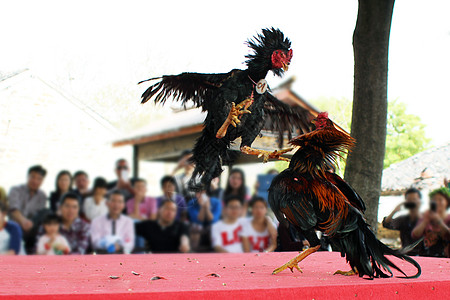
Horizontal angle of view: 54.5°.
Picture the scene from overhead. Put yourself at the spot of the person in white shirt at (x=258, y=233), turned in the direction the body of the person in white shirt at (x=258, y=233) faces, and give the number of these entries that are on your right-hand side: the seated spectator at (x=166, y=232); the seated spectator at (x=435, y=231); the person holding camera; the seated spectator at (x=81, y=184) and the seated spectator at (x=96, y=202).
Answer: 3

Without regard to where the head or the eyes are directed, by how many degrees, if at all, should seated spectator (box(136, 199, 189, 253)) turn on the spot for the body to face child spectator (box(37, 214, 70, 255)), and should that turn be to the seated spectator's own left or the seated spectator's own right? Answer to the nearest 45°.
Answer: approximately 90° to the seated spectator's own right

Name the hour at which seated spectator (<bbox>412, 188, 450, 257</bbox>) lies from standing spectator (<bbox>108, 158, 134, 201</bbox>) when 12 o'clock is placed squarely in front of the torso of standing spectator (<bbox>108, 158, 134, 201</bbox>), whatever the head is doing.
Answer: seated spectator (<bbox>412, 188, 450, 257</bbox>) is roughly at 10 o'clock from standing spectator (<bbox>108, 158, 134, 201</bbox>).

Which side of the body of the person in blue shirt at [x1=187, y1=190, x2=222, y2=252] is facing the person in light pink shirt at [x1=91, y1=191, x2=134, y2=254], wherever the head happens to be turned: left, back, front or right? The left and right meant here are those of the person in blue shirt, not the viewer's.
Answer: right

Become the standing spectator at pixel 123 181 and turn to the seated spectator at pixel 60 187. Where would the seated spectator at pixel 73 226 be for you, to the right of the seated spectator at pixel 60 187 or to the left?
left

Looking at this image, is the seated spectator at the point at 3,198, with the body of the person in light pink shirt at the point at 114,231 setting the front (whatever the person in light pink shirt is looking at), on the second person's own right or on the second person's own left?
on the second person's own right

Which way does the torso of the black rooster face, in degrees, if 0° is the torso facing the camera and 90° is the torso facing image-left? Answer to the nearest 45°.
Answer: approximately 315°

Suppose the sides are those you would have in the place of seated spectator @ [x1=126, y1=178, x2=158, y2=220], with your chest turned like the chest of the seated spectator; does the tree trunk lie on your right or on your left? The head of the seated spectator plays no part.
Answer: on your left

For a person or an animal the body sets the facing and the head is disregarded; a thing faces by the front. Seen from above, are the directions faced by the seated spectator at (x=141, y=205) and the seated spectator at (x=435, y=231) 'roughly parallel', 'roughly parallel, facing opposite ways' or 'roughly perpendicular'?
roughly parallel

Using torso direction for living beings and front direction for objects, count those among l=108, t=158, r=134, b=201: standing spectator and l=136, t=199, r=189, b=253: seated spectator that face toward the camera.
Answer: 2

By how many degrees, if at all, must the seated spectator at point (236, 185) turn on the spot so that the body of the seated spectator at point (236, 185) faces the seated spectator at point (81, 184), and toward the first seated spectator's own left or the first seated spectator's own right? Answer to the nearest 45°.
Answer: approximately 90° to the first seated spectator's own right

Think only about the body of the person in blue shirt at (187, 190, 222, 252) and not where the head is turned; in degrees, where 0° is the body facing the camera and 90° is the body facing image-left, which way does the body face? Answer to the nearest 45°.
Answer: approximately 0°

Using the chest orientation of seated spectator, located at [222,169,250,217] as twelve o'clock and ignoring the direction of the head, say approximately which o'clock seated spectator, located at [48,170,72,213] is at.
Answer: seated spectator, located at [48,170,72,213] is roughly at 3 o'clock from seated spectator, located at [222,169,250,217].
